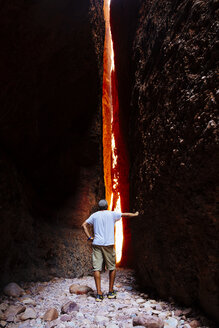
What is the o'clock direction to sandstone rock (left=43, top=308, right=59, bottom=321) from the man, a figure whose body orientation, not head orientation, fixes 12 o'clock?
The sandstone rock is roughly at 7 o'clock from the man.

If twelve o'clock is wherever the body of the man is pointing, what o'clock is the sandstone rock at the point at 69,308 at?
The sandstone rock is roughly at 7 o'clock from the man.

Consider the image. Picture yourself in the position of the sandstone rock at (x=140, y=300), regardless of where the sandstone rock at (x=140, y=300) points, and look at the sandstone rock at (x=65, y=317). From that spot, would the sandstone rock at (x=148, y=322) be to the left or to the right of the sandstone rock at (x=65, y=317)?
left

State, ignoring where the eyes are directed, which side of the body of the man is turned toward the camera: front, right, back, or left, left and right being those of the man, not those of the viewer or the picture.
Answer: back

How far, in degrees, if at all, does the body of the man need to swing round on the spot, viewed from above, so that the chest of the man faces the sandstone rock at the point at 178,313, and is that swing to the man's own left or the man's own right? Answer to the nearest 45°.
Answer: approximately 135° to the man's own right

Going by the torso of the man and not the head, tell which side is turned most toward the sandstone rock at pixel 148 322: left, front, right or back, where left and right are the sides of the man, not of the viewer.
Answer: back

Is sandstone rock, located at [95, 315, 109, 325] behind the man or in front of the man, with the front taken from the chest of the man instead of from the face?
behind

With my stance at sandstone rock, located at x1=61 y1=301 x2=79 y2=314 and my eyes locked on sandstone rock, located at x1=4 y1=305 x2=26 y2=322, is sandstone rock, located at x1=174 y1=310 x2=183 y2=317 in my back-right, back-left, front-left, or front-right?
back-left

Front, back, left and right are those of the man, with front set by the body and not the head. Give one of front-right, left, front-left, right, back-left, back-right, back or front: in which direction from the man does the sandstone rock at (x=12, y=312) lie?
back-left

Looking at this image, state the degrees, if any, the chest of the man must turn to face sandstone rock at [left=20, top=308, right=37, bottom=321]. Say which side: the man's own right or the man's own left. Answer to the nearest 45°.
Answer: approximately 135° to the man's own left
